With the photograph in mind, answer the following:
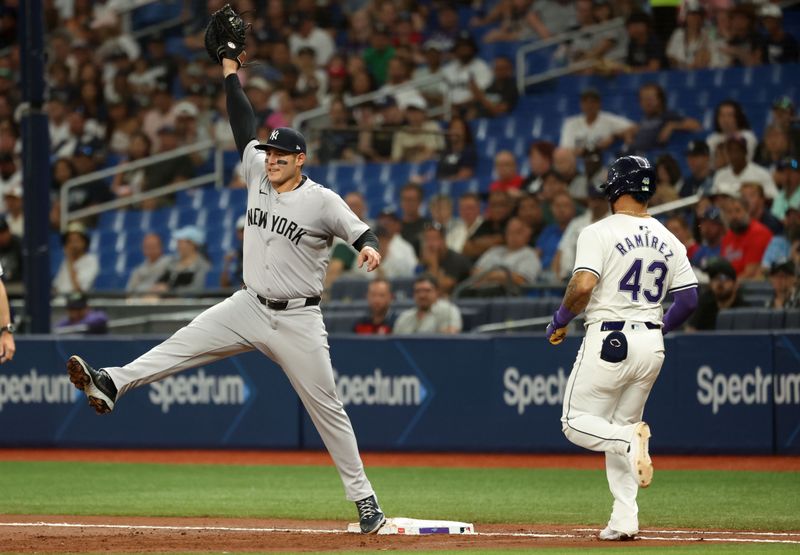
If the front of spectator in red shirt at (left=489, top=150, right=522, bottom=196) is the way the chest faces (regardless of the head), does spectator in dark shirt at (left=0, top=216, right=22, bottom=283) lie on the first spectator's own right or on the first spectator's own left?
on the first spectator's own right

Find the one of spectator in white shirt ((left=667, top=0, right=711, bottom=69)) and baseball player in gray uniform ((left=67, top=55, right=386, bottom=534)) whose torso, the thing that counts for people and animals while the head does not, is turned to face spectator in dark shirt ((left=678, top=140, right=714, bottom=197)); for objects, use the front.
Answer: the spectator in white shirt

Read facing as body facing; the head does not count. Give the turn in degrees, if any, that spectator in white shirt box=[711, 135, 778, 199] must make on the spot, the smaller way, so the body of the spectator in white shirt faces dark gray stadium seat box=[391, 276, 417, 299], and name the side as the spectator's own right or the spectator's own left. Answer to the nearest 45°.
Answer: approximately 90° to the spectator's own right

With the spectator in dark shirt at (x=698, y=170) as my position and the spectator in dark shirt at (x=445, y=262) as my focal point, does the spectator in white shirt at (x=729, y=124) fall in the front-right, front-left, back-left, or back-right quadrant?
back-right

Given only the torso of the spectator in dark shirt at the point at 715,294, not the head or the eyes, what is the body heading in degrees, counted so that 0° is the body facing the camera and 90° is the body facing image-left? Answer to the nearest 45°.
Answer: approximately 0°

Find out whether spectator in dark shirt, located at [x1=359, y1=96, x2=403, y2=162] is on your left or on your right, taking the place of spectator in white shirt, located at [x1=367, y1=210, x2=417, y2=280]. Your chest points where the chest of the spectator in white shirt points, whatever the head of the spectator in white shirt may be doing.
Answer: on your right

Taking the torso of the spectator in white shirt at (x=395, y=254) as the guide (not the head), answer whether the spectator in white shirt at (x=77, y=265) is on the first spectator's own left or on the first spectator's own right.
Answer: on the first spectator's own right

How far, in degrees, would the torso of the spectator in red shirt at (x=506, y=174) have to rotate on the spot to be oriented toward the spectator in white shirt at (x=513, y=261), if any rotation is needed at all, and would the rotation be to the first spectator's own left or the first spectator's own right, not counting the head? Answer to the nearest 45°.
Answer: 0° — they already face them

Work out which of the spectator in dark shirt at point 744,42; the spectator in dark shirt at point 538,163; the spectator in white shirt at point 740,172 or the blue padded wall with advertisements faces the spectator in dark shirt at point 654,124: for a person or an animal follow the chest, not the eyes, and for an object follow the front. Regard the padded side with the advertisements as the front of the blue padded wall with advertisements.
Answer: the spectator in dark shirt at point 744,42

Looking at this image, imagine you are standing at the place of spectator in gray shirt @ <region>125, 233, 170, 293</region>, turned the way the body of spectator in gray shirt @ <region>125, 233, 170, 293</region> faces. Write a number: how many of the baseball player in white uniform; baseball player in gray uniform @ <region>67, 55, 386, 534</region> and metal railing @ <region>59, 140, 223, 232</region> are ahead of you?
2
